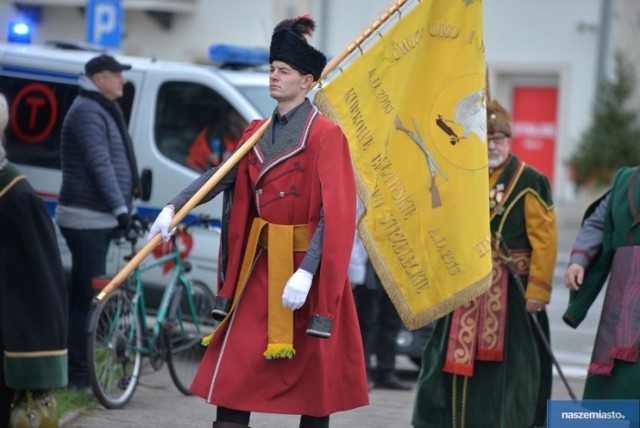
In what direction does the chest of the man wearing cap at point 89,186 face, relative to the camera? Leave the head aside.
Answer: to the viewer's right

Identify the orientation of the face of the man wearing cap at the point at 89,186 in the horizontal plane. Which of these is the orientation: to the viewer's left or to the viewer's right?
to the viewer's right

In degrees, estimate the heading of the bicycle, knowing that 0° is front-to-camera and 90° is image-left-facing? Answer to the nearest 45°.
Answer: approximately 225°

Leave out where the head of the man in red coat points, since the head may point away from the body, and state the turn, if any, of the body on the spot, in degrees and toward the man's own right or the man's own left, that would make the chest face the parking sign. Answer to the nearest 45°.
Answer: approximately 135° to the man's own right

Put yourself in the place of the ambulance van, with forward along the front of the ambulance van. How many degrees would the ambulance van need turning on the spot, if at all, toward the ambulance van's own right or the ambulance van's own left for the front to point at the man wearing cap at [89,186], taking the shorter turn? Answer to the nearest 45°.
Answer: approximately 90° to the ambulance van's own right

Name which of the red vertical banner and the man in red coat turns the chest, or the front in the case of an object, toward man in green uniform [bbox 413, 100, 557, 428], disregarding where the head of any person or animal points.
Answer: the red vertical banner

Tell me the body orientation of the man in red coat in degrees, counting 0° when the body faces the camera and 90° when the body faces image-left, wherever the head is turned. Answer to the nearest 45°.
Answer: approximately 45°

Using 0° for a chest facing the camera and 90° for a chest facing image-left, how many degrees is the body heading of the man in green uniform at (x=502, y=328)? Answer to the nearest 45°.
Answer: approximately 45°

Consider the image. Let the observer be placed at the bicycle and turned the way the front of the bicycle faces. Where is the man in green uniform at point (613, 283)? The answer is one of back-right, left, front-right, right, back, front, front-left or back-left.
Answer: right

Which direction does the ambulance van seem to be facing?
to the viewer's right
